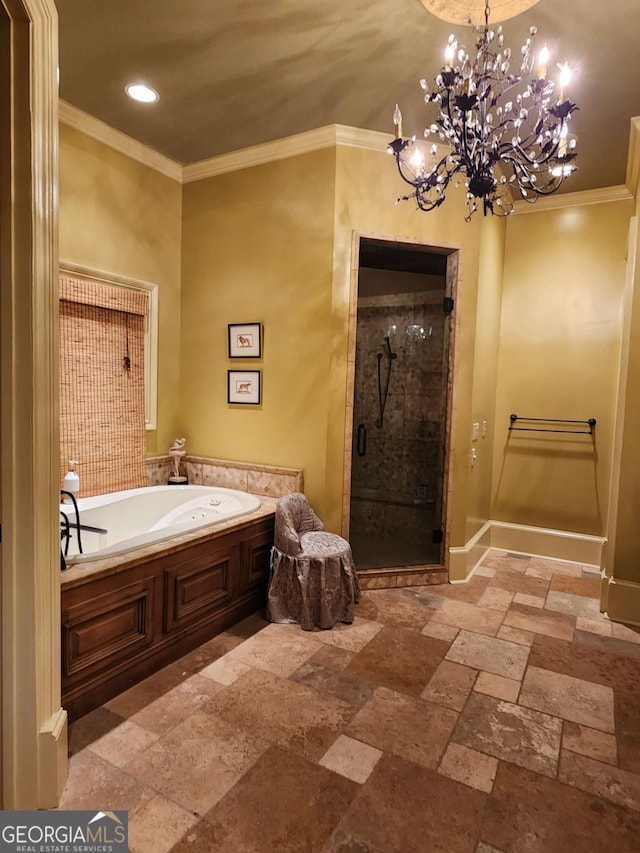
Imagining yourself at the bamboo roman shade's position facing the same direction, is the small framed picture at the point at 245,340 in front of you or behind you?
in front

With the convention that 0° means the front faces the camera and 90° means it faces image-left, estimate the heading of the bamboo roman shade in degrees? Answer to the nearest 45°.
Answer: approximately 315°

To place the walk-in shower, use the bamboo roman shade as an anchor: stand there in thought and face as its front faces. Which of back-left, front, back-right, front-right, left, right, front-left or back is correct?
front-left

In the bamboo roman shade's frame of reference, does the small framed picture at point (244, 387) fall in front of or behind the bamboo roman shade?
in front

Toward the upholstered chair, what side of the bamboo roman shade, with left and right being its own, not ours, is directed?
front

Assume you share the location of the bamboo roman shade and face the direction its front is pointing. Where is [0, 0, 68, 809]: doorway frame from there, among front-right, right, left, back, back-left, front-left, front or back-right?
front-right
